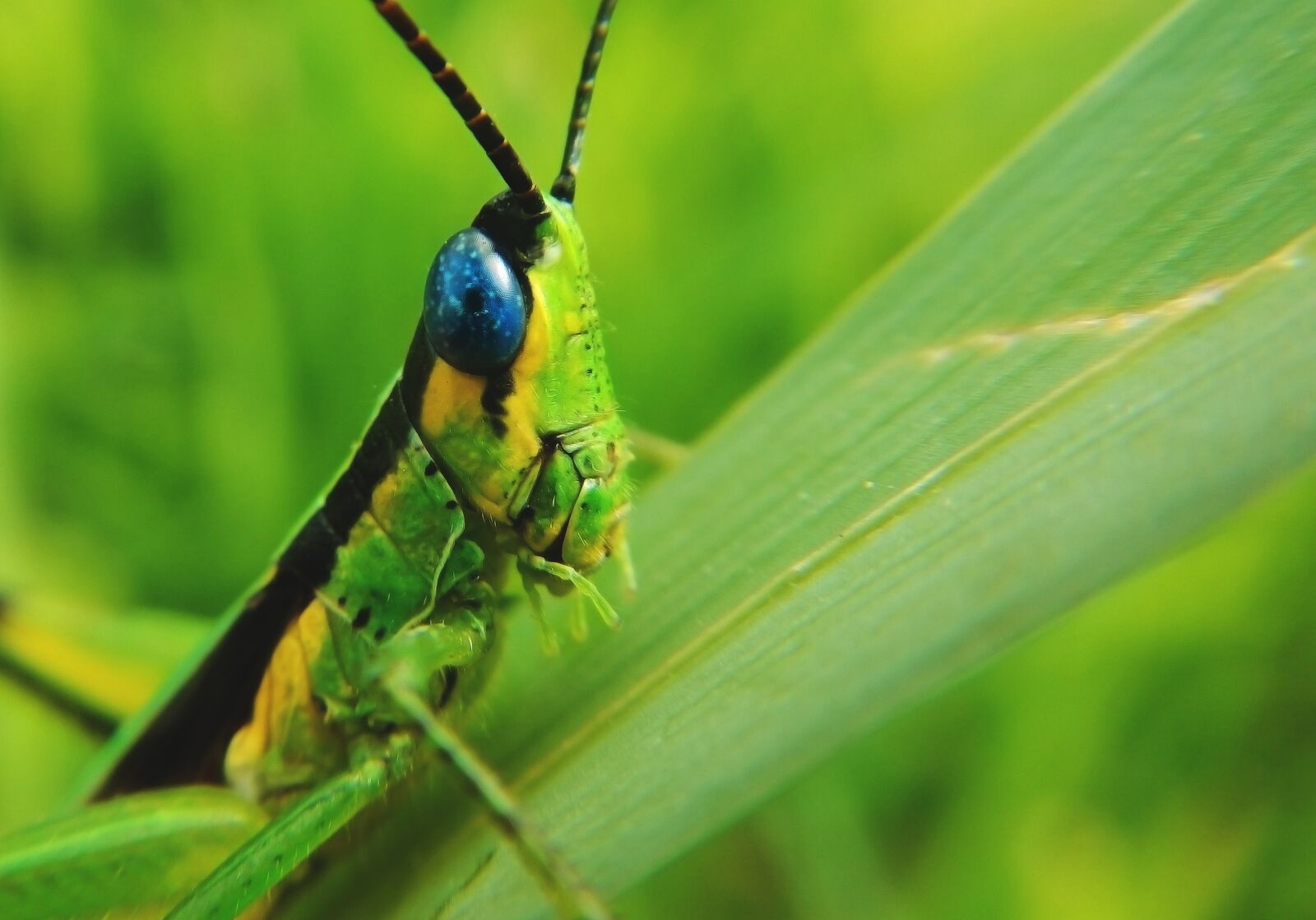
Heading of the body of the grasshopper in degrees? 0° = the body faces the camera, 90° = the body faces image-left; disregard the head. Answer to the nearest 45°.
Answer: approximately 270°
